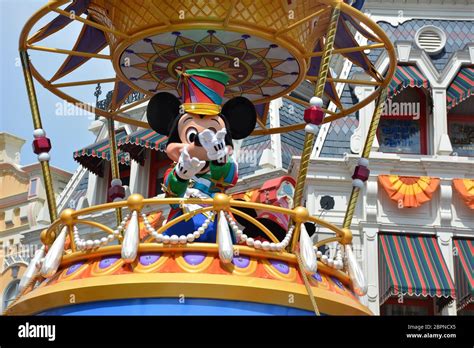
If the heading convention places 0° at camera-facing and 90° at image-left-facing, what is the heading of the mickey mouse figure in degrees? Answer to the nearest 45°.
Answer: approximately 0°
